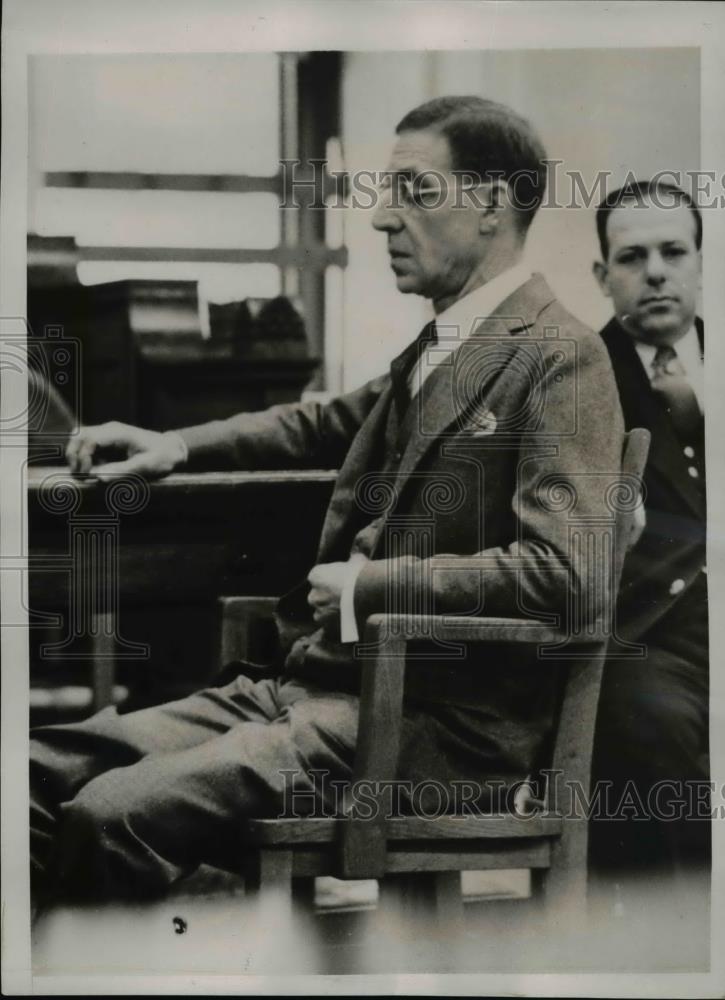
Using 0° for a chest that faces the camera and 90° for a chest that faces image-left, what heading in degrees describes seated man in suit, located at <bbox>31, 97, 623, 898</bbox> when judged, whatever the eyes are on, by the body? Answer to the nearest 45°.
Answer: approximately 90°

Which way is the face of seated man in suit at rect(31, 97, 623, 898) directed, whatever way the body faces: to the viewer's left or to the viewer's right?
to the viewer's left
